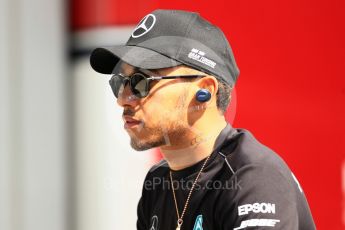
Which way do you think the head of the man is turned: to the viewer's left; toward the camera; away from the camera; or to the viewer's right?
to the viewer's left
